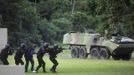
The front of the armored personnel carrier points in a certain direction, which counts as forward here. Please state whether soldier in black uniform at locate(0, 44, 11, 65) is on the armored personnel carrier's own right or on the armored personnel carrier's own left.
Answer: on the armored personnel carrier's own right

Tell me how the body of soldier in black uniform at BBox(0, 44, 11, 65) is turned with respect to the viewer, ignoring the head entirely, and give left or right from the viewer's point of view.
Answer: facing to the right of the viewer

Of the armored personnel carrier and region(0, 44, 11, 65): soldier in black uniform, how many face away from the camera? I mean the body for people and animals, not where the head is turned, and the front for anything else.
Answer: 0

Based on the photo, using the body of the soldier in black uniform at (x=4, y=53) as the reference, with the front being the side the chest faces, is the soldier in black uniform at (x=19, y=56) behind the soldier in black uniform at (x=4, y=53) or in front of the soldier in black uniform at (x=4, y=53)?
in front
